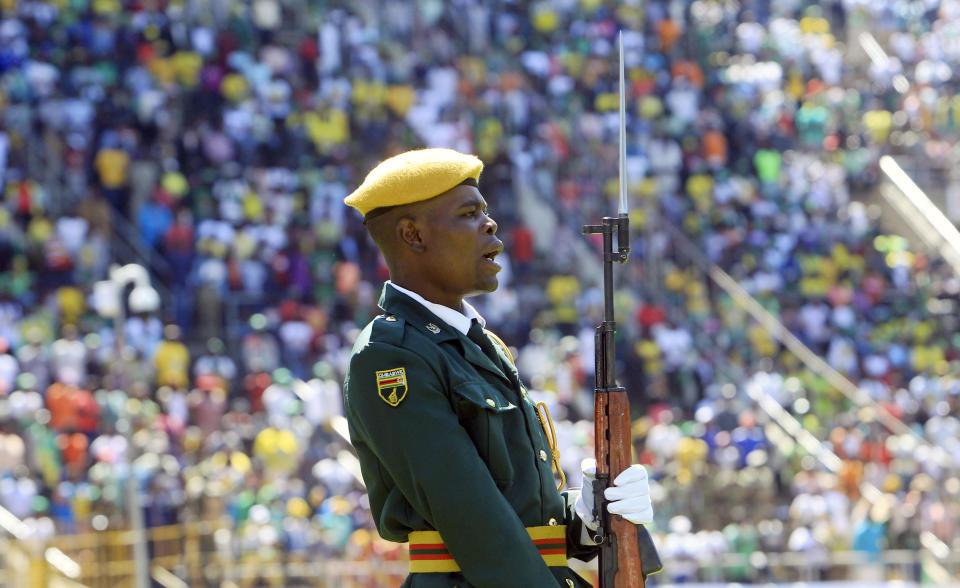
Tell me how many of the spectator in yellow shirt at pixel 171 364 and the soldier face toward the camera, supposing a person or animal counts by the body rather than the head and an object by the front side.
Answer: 1

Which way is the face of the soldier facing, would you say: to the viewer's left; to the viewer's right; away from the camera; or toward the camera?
to the viewer's right

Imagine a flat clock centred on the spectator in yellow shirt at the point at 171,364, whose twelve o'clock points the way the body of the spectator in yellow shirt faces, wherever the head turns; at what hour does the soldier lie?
The soldier is roughly at 12 o'clock from the spectator in yellow shirt.

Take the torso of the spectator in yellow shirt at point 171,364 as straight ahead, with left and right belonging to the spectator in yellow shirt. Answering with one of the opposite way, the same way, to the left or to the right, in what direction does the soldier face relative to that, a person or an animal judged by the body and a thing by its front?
to the left

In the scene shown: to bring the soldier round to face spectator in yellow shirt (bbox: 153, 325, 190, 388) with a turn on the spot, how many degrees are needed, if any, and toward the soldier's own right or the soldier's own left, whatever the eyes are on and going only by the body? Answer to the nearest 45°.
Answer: approximately 90° to the soldier's own left

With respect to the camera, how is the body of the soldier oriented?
to the viewer's right
